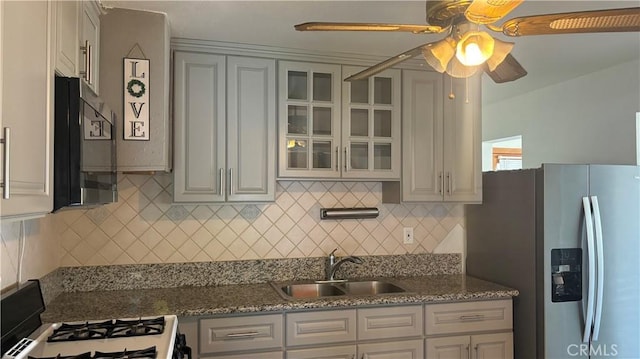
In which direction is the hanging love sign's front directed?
toward the camera

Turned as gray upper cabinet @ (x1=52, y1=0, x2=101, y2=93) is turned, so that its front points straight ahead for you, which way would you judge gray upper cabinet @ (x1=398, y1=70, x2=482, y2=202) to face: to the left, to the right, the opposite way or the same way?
to the right

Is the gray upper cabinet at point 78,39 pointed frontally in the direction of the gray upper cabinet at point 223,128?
no

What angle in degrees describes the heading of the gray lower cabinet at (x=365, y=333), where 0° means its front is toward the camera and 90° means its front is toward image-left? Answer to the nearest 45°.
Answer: approximately 0°

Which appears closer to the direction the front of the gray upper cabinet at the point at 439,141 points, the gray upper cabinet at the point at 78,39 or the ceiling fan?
the ceiling fan

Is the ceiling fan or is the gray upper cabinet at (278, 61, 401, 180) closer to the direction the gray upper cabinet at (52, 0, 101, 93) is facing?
the ceiling fan

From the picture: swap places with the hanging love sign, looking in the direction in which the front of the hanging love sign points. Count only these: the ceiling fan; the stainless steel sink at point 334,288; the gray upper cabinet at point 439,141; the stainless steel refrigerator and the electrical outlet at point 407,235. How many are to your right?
0

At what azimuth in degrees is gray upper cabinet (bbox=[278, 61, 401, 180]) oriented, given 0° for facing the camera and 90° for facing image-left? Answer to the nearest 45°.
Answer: approximately 0°

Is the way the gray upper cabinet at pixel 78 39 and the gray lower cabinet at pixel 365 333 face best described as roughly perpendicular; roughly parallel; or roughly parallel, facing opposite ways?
roughly perpendicular

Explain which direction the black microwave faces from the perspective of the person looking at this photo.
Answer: facing the viewer and to the right of the viewer

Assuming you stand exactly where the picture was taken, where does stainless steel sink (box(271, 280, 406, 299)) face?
facing the viewer

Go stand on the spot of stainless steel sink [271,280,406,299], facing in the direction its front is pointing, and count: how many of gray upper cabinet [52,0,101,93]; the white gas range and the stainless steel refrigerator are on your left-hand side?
1
